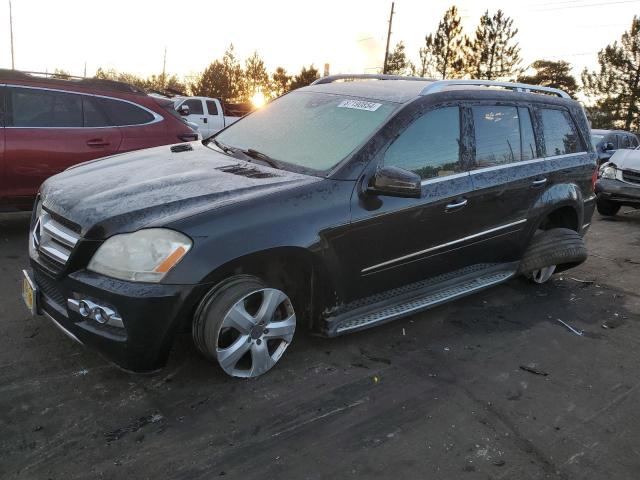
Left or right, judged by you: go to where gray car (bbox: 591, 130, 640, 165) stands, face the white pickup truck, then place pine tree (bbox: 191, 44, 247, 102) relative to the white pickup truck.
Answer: right

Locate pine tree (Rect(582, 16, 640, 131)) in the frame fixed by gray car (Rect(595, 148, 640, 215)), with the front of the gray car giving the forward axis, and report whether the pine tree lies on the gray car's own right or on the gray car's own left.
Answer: on the gray car's own right

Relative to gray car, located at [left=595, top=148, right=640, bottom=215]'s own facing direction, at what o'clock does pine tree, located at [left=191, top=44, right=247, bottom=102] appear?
The pine tree is roughly at 3 o'clock from the gray car.

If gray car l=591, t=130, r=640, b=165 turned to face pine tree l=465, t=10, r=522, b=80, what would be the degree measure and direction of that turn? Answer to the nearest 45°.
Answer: approximately 135° to its right

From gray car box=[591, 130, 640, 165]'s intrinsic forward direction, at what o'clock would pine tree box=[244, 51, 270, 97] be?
The pine tree is roughly at 3 o'clock from the gray car.

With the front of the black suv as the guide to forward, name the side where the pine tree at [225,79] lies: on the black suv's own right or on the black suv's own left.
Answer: on the black suv's own right

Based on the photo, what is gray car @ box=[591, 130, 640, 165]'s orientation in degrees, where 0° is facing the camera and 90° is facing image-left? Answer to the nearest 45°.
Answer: approximately 45°

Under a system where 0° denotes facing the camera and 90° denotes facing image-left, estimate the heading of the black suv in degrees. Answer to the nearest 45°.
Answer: approximately 45°

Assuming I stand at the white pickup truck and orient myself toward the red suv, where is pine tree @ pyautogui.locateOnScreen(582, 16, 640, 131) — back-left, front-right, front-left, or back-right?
back-left
